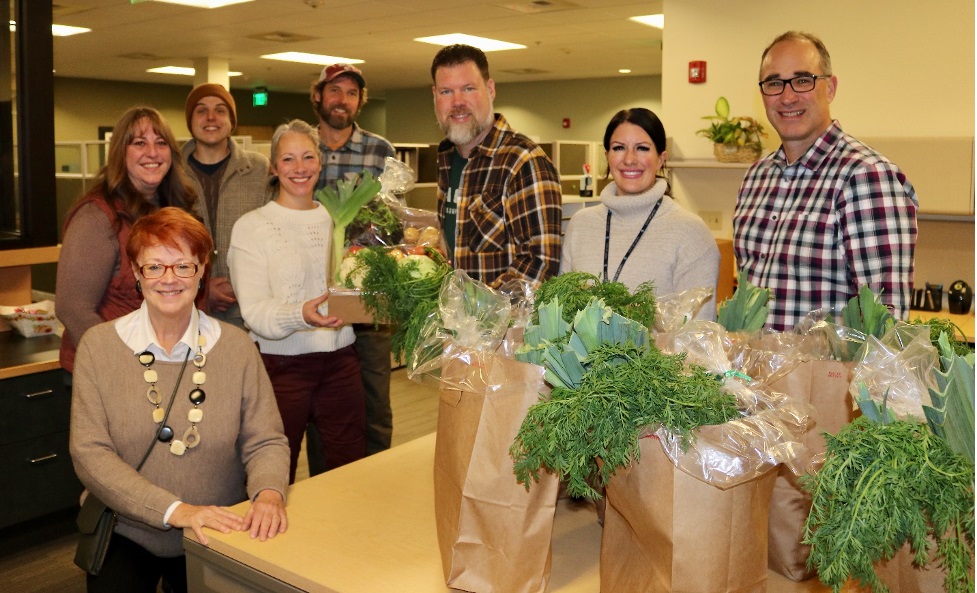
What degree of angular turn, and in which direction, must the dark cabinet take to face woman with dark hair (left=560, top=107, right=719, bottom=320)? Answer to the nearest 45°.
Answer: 0° — it already faces them

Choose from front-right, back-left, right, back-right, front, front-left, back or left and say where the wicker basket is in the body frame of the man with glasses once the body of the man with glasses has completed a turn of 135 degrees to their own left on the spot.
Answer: left

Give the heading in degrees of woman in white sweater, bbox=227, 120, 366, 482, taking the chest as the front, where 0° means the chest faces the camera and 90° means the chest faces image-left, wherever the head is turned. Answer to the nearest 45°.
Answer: approximately 315°

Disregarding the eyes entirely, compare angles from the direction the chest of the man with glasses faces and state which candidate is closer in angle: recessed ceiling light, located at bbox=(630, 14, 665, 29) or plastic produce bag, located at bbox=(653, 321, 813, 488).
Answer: the plastic produce bag

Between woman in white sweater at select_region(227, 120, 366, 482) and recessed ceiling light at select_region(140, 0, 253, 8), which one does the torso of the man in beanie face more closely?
the woman in white sweater

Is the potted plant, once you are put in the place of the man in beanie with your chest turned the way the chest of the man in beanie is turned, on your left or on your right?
on your left
